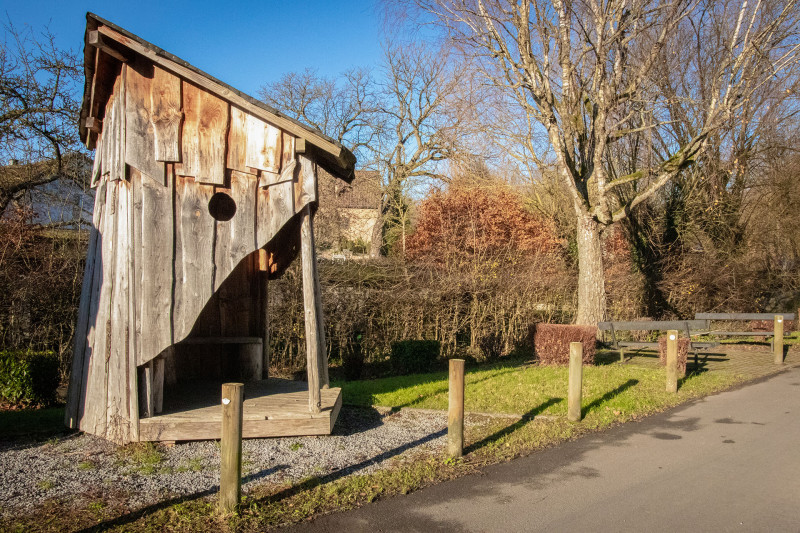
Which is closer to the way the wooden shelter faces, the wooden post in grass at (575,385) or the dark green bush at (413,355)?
the wooden post in grass

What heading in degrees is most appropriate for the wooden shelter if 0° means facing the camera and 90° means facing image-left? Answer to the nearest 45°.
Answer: approximately 270°

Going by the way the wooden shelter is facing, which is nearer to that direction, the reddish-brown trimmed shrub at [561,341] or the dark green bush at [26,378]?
the reddish-brown trimmed shrub
